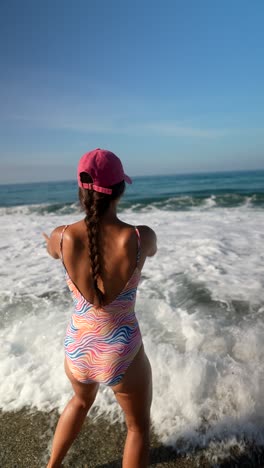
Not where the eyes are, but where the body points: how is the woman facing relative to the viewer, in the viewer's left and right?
facing away from the viewer
